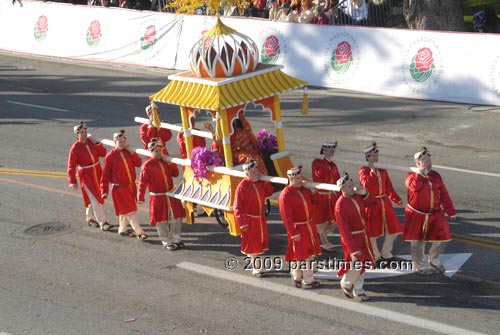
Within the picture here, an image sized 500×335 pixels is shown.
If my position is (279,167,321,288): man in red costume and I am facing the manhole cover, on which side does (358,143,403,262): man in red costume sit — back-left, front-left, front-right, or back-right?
back-right

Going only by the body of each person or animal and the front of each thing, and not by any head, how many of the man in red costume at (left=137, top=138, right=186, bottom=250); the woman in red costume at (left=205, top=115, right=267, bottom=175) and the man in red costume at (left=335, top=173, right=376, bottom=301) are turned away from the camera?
0
